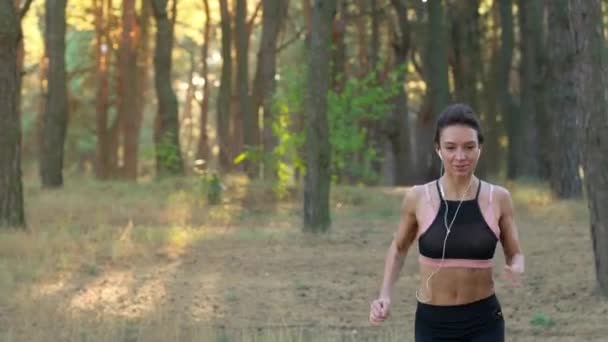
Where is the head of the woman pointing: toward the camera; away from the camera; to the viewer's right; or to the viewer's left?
toward the camera

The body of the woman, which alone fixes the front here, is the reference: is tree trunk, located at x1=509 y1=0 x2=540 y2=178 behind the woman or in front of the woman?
behind

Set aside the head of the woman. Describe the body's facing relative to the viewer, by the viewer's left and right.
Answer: facing the viewer

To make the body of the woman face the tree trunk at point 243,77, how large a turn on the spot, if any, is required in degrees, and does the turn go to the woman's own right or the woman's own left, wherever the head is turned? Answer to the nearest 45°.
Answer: approximately 180°

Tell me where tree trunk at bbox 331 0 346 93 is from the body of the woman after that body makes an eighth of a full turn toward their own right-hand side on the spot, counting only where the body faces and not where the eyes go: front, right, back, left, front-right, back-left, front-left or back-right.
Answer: back-right

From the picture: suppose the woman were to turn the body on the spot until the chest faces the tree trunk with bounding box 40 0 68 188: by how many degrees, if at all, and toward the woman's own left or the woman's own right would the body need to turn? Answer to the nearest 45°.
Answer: approximately 135° to the woman's own right

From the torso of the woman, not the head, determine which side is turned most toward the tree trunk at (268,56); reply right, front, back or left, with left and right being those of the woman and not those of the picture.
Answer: back

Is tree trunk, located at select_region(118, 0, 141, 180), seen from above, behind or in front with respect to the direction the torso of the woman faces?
behind

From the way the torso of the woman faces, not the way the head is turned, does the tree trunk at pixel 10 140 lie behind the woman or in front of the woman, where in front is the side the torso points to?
behind

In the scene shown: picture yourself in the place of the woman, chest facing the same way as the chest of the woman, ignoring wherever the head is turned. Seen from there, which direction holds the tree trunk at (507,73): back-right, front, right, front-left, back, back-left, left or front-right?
back

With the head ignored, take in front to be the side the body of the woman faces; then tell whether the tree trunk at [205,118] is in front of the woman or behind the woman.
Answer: behind

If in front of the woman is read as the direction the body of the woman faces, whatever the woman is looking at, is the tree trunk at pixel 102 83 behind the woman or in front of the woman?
behind

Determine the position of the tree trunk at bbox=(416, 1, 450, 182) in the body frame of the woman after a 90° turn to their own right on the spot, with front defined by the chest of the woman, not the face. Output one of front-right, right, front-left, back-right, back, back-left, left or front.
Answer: right
